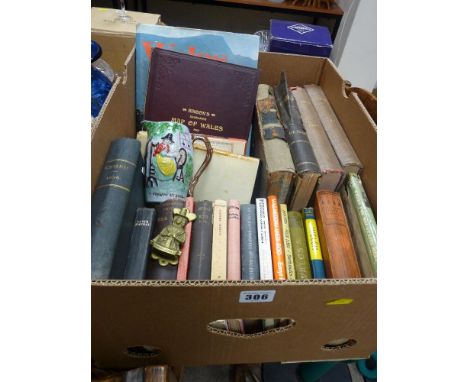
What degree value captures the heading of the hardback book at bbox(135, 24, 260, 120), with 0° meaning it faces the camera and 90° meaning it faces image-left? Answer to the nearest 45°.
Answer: approximately 0°
